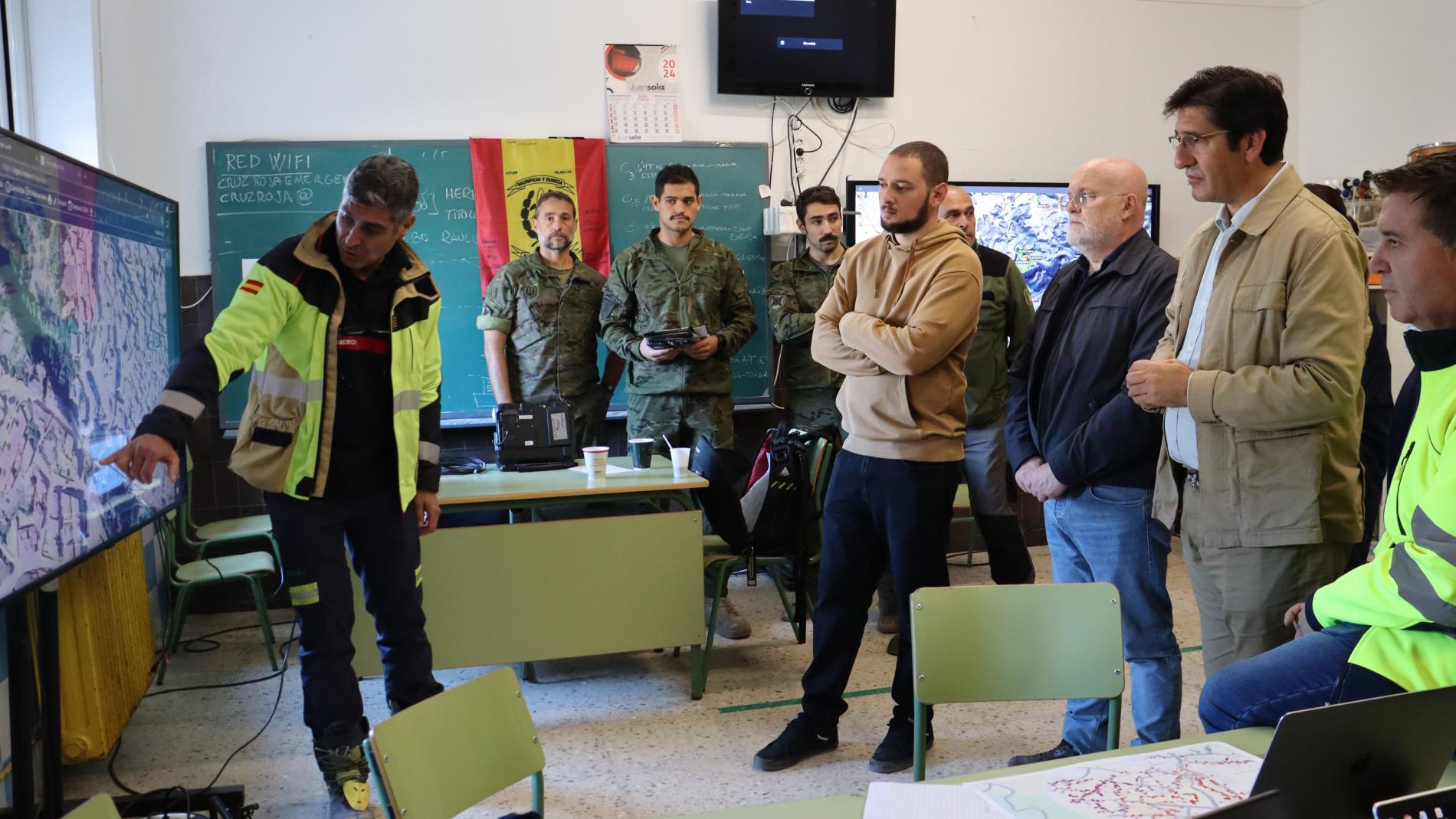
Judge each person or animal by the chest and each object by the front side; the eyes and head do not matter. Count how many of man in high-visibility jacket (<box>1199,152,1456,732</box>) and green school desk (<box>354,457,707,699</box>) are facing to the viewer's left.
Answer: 1

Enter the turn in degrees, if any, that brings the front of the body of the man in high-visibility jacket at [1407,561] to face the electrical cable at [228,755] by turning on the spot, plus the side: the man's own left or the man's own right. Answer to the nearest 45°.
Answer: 0° — they already face it

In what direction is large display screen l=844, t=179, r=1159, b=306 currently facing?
toward the camera

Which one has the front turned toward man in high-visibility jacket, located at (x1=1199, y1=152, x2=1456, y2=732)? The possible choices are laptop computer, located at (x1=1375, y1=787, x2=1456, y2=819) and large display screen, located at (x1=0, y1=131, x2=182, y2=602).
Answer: the large display screen

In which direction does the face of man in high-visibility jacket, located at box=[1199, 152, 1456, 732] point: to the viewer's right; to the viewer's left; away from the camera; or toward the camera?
to the viewer's left

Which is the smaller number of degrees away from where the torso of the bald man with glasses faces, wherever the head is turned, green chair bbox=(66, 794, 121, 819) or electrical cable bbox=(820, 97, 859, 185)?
the green chair

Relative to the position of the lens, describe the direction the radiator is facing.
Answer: facing the viewer and to the right of the viewer

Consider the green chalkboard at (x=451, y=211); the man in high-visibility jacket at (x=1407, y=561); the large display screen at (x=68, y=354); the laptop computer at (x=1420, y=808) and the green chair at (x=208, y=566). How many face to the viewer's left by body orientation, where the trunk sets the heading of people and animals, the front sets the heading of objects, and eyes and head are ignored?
1

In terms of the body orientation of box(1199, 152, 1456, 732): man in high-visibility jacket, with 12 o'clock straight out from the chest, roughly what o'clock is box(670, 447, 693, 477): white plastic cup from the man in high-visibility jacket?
The white plastic cup is roughly at 1 o'clock from the man in high-visibility jacket.

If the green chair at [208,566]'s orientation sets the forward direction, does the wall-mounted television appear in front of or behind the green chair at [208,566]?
in front

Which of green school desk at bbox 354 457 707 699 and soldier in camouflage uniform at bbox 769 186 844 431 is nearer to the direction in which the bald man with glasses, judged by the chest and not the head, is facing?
the green school desk

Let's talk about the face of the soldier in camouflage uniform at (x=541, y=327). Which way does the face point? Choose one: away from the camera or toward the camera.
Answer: toward the camera

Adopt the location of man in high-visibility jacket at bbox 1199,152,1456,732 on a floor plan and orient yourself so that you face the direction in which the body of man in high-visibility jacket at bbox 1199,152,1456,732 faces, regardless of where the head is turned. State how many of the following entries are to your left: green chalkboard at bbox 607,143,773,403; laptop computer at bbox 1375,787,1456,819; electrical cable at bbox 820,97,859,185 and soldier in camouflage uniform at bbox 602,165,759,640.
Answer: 1

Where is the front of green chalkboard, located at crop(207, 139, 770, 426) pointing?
toward the camera

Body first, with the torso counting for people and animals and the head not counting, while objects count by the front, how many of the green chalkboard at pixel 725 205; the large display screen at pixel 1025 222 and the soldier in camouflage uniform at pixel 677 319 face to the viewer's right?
0
